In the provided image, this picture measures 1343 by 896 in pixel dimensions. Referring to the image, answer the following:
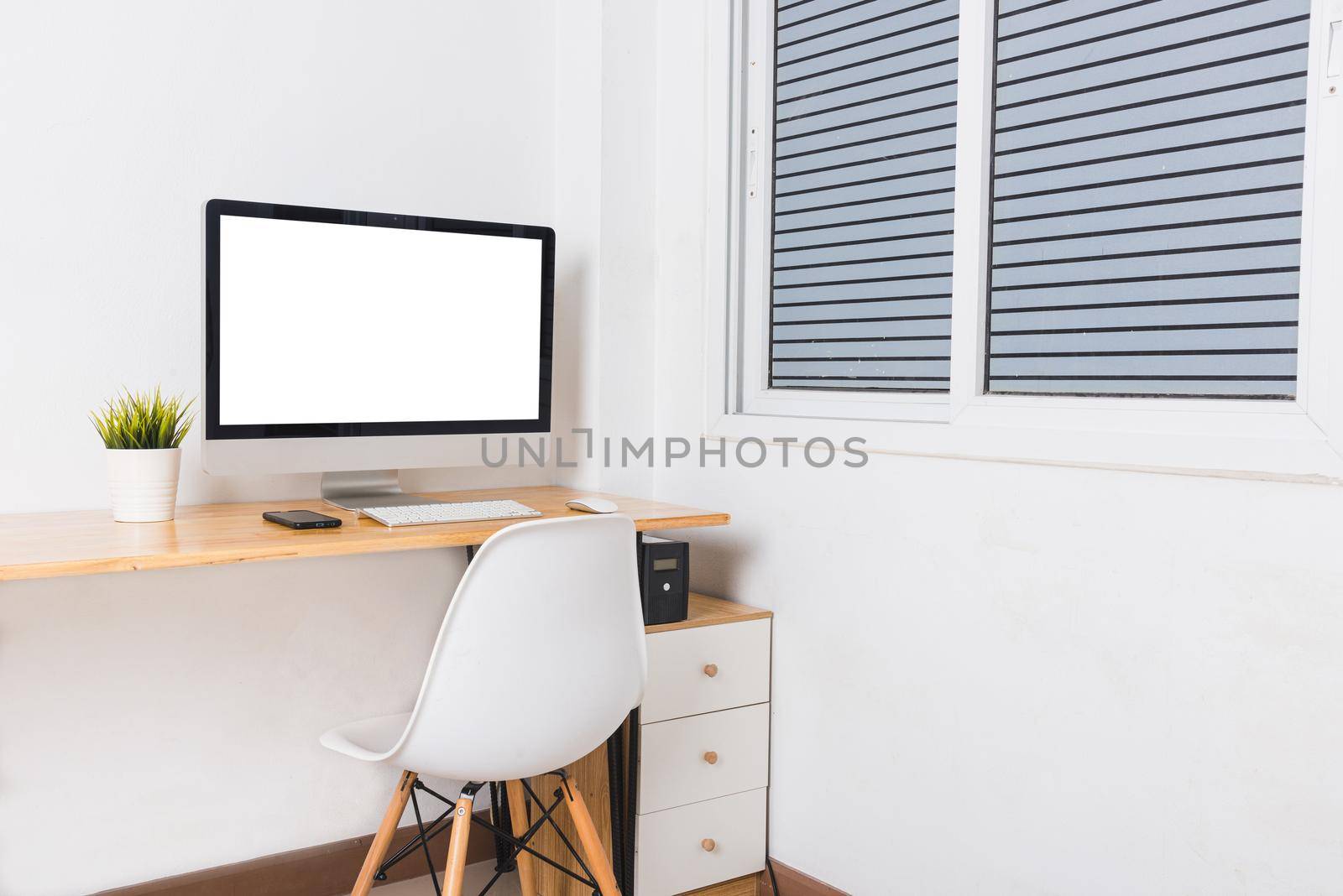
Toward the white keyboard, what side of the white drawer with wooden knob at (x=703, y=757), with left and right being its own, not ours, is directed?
right

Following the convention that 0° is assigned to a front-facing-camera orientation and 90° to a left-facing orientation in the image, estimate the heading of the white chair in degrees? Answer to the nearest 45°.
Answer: approximately 135°

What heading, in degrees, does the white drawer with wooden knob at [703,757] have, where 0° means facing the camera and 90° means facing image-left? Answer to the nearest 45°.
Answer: approximately 315°

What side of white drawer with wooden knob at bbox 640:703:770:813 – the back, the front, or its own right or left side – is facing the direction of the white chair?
right
